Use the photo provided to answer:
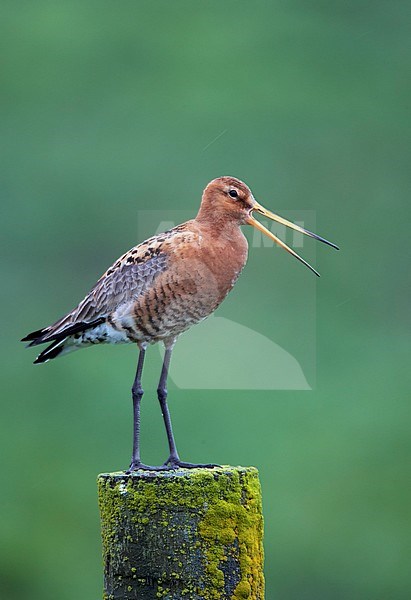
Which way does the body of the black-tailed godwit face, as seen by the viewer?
to the viewer's right
